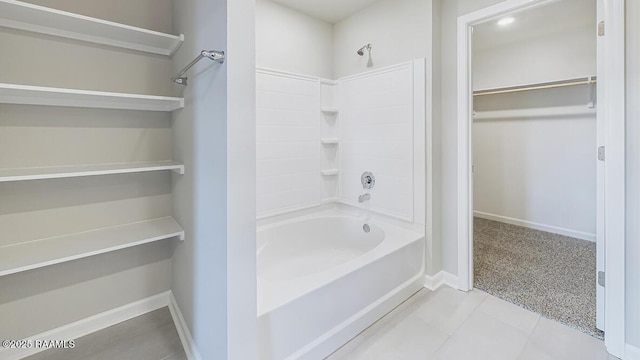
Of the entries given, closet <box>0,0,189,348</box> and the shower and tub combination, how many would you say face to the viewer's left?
0

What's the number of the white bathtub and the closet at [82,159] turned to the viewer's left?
0

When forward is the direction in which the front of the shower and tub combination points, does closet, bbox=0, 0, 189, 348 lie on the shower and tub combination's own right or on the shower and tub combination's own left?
on the shower and tub combination's own right

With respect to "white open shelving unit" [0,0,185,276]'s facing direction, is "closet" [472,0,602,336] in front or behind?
in front

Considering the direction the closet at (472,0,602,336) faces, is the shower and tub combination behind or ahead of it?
ahead

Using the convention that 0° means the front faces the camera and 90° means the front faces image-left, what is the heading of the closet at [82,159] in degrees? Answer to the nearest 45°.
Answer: approximately 315°

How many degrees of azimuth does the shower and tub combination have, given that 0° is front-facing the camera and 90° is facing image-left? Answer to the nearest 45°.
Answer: approximately 315°

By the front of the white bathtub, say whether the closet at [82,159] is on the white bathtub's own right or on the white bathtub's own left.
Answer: on the white bathtub's own right

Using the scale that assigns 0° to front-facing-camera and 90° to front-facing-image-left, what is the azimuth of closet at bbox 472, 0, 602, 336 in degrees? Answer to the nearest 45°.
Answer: approximately 45°

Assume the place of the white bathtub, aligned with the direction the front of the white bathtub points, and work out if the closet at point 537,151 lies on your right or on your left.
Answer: on your left

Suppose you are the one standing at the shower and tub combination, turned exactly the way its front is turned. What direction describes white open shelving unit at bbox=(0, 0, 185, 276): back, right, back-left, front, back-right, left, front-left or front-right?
right
